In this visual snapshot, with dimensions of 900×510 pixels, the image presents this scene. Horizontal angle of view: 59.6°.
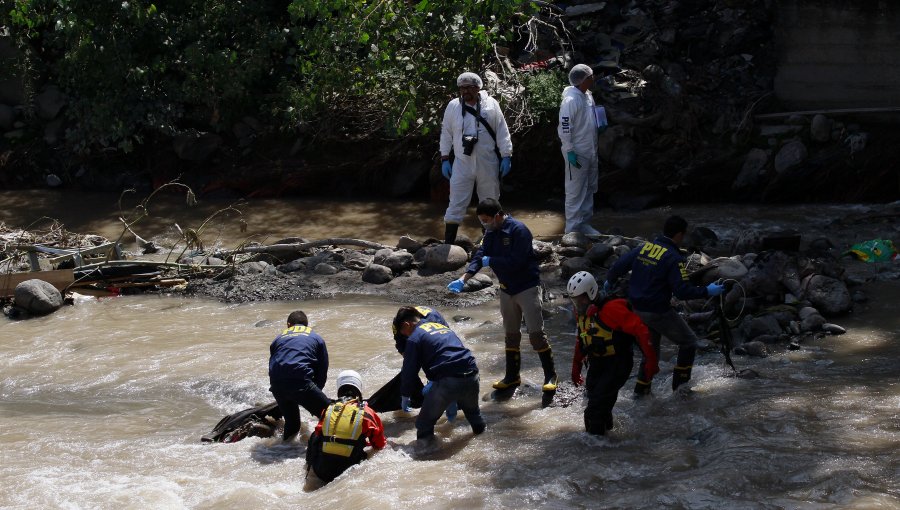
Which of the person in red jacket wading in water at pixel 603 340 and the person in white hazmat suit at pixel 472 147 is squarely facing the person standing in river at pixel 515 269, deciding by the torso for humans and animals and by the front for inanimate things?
the person in white hazmat suit

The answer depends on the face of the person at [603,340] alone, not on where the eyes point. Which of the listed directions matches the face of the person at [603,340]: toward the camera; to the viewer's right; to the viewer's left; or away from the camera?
to the viewer's left

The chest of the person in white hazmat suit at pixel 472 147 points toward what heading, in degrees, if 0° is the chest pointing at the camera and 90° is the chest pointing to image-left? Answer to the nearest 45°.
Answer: approximately 0°

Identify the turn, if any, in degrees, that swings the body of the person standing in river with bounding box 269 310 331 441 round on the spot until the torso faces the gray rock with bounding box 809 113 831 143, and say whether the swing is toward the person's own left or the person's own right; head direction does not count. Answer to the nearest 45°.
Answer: approximately 45° to the person's own right

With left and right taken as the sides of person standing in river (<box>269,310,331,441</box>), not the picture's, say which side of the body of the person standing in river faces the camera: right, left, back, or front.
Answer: back

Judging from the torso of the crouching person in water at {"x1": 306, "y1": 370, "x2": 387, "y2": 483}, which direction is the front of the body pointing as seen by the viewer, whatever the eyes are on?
away from the camera

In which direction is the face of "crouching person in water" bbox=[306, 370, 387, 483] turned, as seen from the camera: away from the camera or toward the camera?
away from the camera

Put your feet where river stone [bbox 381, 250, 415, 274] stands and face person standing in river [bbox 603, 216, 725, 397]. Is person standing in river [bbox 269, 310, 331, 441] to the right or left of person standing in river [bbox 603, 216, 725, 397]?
right
